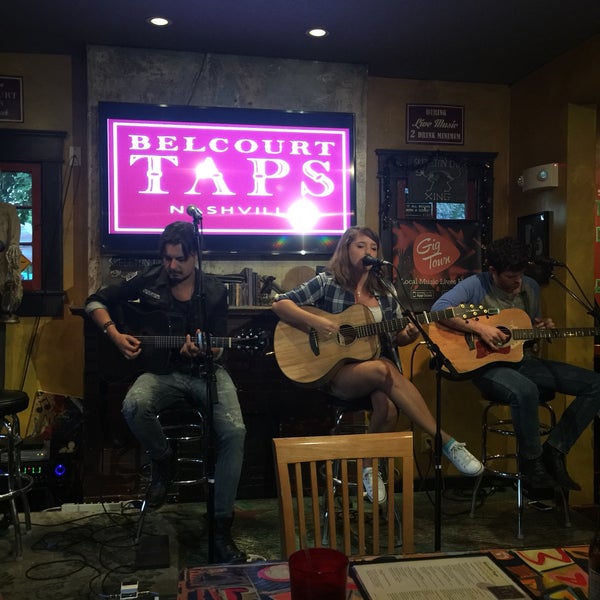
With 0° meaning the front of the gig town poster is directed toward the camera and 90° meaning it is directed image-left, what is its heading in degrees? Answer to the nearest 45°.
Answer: approximately 0°

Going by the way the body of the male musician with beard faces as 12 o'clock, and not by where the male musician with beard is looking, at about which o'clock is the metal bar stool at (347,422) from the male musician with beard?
The metal bar stool is roughly at 9 o'clock from the male musician with beard.

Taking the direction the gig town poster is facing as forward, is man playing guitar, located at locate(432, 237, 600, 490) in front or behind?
in front

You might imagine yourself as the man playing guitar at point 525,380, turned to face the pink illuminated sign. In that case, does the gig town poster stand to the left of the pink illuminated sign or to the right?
right

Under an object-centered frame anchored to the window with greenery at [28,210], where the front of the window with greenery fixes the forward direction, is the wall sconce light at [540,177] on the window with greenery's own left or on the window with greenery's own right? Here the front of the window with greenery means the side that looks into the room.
on the window with greenery's own left

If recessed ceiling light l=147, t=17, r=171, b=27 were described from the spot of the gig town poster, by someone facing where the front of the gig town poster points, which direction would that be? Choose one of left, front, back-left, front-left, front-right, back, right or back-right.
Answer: front-right
